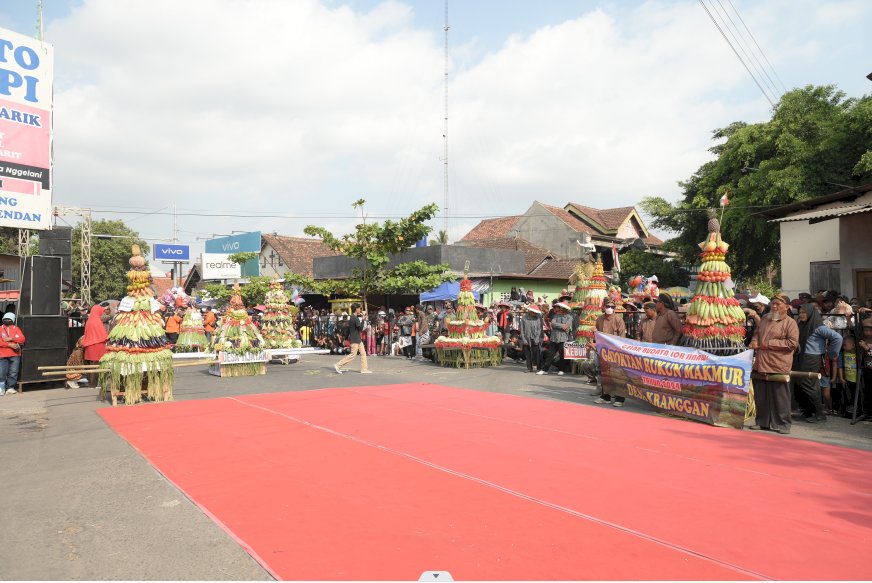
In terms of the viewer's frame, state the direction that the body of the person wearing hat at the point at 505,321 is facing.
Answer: toward the camera

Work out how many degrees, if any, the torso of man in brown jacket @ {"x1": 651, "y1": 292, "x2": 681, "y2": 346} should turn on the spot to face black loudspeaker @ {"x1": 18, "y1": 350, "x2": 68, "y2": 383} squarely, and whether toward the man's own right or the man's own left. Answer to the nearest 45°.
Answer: approximately 45° to the man's own right

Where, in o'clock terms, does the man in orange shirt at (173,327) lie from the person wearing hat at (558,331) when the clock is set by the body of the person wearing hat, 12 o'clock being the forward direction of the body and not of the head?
The man in orange shirt is roughly at 2 o'clock from the person wearing hat.

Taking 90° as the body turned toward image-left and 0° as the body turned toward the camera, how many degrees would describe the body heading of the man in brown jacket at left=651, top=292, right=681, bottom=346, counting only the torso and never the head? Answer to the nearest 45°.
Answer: approximately 45°

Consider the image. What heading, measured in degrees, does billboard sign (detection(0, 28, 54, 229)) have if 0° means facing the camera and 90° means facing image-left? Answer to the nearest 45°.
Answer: approximately 315°

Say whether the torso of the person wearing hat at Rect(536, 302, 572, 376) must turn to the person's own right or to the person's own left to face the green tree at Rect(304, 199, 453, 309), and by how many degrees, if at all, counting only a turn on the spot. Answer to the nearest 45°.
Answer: approximately 90° to the person's own right

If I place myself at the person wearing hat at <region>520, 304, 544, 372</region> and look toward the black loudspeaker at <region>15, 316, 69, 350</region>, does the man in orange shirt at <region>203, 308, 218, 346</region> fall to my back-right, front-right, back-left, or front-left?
front-right

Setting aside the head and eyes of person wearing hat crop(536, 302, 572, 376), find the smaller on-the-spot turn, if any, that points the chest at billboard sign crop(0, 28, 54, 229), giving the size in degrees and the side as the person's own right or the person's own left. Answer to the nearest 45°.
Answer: approximately 45° to the person's own right

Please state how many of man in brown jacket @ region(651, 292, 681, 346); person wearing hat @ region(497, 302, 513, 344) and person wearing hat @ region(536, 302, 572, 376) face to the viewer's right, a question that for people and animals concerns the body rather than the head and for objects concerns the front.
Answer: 0

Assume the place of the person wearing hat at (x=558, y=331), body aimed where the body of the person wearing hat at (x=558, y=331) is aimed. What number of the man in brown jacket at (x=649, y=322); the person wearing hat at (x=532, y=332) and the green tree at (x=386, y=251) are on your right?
2

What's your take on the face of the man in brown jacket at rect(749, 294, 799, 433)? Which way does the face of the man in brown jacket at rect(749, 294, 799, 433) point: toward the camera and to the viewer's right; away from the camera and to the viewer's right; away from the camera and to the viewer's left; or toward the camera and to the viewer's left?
toward the camera and to the viewer's left

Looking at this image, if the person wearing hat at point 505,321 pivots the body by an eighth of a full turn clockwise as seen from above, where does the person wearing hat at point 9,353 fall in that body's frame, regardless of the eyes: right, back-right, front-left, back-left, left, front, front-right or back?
front

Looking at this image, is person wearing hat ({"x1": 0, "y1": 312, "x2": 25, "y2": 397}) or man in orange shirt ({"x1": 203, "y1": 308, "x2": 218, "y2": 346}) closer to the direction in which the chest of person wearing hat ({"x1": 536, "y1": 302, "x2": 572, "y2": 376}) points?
the person wearing hat

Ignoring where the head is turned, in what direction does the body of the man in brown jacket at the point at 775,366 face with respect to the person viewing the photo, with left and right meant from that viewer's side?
facing the viewer and to the left of the viewer

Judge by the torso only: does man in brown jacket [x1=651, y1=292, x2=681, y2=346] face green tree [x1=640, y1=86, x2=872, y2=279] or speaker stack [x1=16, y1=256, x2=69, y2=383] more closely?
the speaker stack

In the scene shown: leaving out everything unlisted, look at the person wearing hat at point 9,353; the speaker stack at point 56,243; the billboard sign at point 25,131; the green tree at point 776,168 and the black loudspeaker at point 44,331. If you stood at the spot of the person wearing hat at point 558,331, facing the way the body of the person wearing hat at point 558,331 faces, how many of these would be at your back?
1
